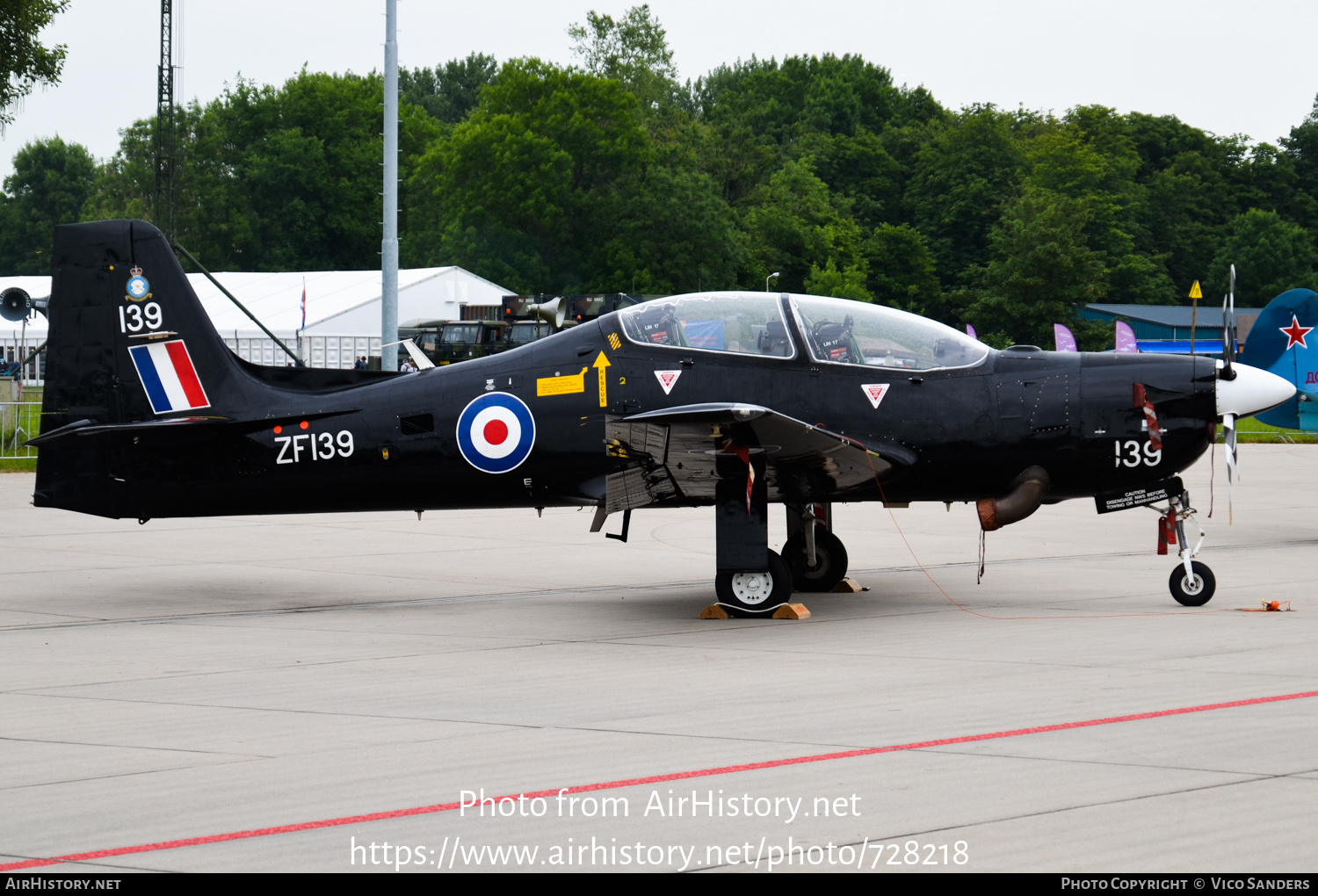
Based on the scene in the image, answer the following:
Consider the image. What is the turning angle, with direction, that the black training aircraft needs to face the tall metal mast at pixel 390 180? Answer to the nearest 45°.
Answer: approximately 90° to its left

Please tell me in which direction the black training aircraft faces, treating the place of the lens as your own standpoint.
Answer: facing to the right of the viewer

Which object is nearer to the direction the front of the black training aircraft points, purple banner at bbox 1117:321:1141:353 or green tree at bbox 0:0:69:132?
the purple banner

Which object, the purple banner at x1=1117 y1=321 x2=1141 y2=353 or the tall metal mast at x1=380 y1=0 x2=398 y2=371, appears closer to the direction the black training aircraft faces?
the purple banner

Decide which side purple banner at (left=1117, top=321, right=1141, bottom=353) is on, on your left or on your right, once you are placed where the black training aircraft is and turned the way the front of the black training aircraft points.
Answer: on your left

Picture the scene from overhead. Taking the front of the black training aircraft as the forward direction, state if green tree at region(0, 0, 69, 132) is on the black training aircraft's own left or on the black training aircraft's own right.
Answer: on the black training aircraft's own left

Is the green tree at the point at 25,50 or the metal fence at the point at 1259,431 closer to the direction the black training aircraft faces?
the metal fence

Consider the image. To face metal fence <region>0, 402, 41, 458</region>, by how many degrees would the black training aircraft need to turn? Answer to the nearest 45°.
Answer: approximately 135° to its left
